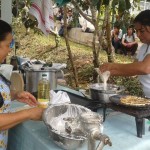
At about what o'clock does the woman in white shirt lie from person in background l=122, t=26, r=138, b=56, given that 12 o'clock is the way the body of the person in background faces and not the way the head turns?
The woman in white shirt is roughly at 12 o'clock from the person in background.

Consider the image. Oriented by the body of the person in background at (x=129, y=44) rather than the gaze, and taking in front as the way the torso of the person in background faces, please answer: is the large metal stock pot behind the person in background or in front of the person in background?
in front

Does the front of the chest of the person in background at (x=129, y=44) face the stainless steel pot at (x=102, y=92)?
yes

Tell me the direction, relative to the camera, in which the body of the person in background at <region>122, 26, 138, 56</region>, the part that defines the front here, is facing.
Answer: toward the camera

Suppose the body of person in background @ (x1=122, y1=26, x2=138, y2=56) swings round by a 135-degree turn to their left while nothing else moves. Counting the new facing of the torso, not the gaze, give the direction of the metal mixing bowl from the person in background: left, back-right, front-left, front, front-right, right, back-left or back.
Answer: back-right

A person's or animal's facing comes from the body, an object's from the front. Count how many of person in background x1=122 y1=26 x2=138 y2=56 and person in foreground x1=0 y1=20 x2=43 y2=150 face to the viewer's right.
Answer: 1

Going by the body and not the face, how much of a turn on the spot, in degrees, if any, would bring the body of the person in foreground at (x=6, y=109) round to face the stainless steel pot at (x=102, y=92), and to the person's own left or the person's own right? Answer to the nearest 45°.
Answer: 0° — they already face it

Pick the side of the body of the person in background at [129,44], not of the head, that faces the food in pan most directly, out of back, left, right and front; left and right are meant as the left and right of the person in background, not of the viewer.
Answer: front

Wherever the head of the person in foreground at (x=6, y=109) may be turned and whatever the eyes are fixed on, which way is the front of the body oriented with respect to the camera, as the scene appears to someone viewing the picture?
to the viewer's right

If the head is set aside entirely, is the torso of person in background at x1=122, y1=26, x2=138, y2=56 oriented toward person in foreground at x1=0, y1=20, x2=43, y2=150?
yes
